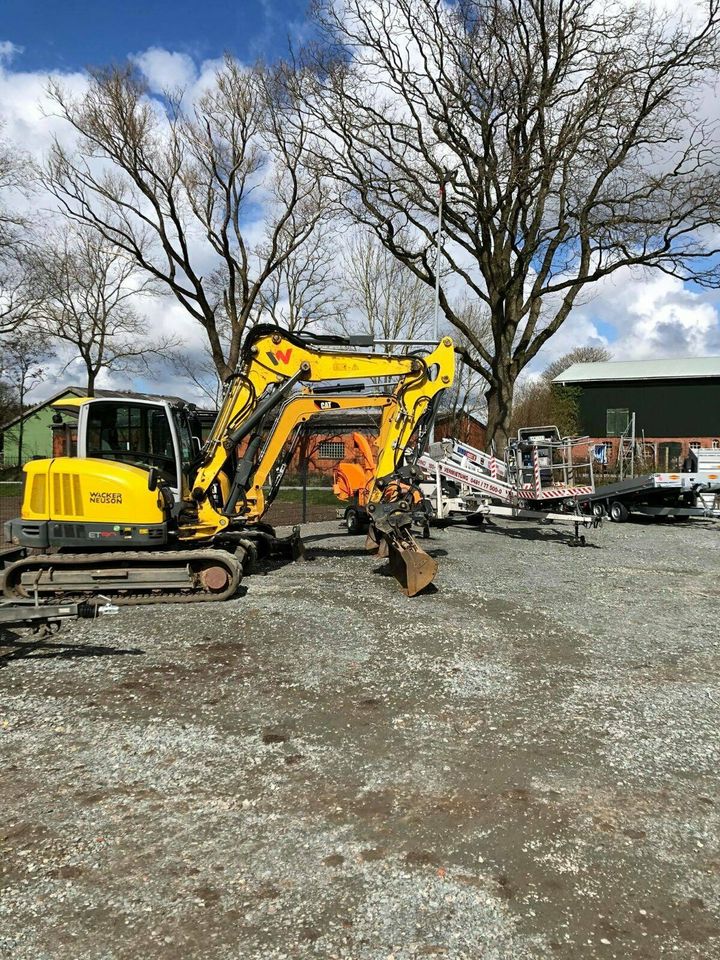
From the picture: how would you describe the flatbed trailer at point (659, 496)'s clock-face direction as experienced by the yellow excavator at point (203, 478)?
The flatbed trailer is roughly at 11 o'clock from the yellow excavator.

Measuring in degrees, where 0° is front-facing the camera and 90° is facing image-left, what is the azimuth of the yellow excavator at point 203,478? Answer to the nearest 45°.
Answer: approximately 270°

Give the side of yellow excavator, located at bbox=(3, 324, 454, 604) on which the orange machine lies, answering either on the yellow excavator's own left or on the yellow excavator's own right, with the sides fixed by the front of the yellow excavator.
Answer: on the yellow excavator's own left

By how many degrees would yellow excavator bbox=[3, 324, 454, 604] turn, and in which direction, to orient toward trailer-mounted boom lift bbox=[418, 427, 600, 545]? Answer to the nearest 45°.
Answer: approximately 45° to its left
